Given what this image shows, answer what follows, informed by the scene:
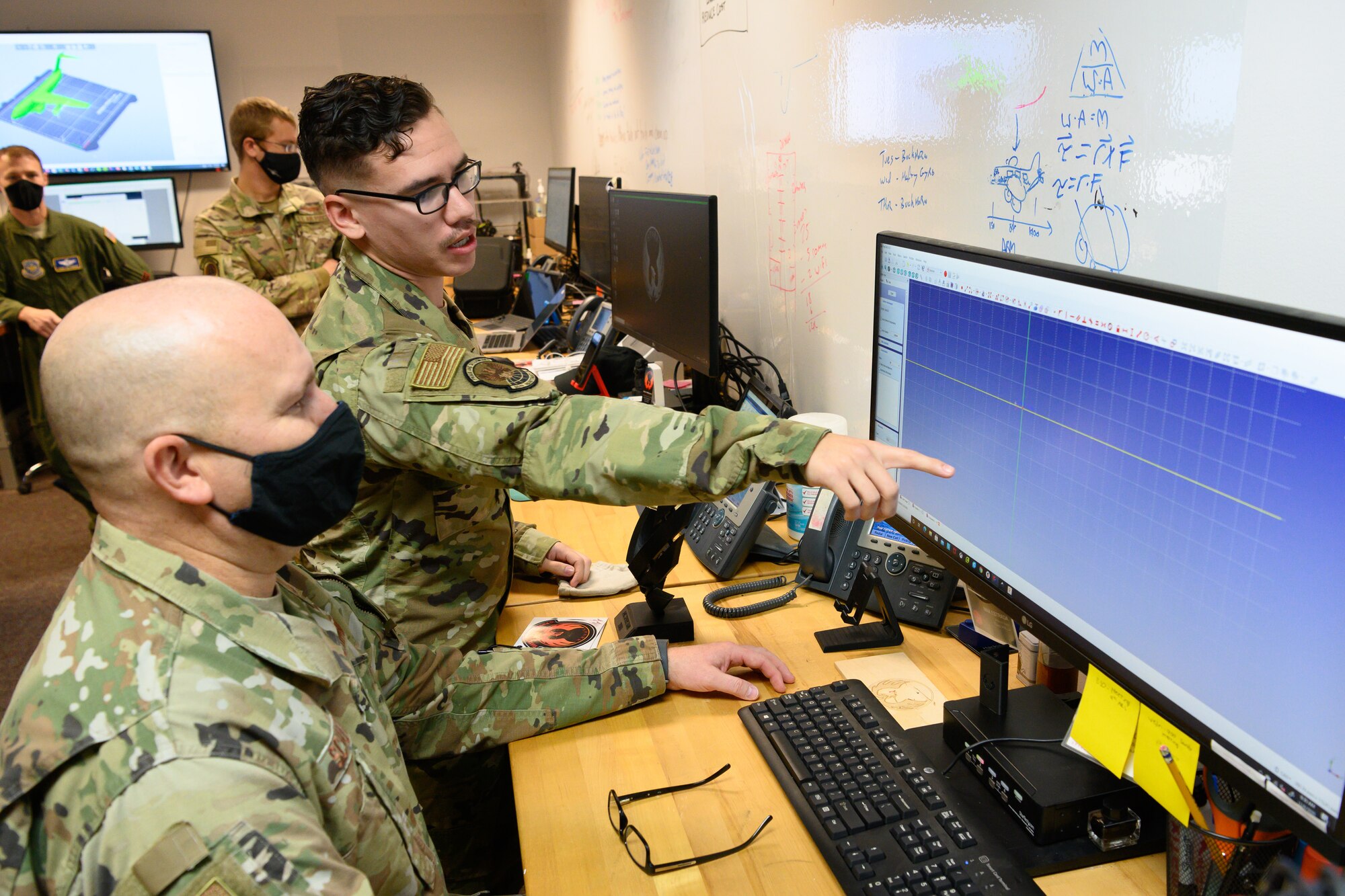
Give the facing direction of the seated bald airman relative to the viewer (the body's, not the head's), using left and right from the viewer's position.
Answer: facing to the right of the viewer

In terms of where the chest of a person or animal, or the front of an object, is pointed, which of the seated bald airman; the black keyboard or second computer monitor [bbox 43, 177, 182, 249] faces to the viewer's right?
the seated bald airman

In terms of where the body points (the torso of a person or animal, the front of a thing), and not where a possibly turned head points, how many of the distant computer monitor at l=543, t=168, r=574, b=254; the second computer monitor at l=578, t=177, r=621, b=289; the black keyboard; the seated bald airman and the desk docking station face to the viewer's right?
1

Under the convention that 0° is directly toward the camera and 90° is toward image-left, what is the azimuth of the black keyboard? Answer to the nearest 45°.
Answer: approximately 45°

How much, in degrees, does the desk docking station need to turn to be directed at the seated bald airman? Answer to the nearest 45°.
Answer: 0° — it already faces them

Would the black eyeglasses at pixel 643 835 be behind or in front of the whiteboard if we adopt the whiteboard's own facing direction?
in front

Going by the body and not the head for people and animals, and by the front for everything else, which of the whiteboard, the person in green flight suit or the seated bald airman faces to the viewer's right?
the seated bald airman

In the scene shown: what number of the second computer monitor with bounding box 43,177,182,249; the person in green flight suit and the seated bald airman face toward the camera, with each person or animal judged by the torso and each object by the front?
2

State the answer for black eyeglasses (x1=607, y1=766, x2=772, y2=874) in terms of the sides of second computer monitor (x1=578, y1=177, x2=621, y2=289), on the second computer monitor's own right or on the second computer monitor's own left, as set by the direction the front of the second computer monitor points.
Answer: on the second computer monitor's own left

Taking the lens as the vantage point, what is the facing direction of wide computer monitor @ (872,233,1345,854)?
facing the viewer and to the left of the viewer

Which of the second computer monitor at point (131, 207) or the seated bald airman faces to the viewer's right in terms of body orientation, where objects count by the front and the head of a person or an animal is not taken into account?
the seated bald airman

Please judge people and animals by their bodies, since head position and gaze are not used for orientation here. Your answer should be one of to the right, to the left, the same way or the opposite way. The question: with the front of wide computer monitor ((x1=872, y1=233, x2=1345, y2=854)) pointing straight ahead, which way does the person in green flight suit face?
to the left

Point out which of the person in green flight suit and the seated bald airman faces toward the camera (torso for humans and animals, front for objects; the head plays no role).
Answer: the person in green flight suit
